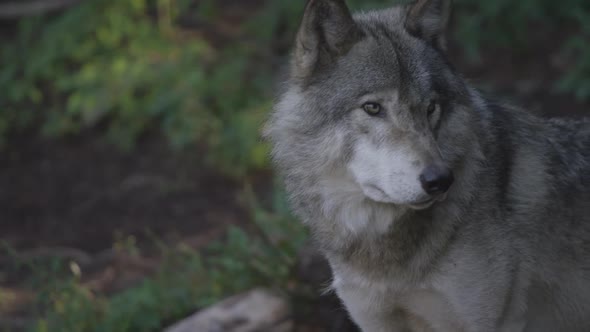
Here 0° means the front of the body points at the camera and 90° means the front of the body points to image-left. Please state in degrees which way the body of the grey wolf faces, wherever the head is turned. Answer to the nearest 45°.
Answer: approximately 45°

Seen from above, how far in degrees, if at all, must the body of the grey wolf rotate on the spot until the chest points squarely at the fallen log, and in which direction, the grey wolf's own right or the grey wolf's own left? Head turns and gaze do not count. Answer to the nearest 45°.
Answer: approximately 90° to the grey wolf's own right
